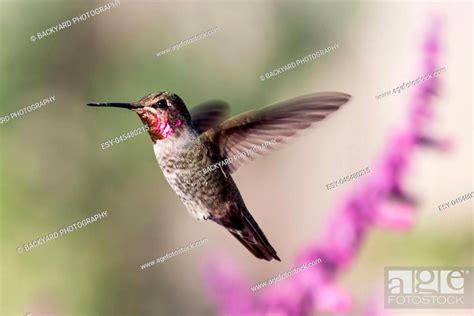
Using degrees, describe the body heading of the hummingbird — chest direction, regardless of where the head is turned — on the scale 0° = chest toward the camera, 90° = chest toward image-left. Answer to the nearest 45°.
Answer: approximately 90°
